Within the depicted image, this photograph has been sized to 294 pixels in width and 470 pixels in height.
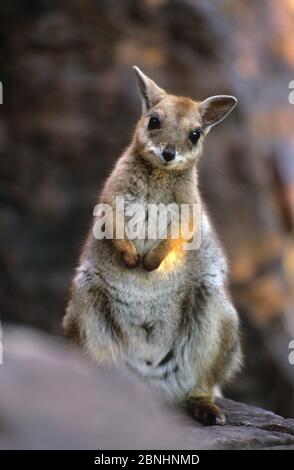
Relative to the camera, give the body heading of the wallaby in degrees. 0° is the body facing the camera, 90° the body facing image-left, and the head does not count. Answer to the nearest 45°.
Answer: approximately 0°
